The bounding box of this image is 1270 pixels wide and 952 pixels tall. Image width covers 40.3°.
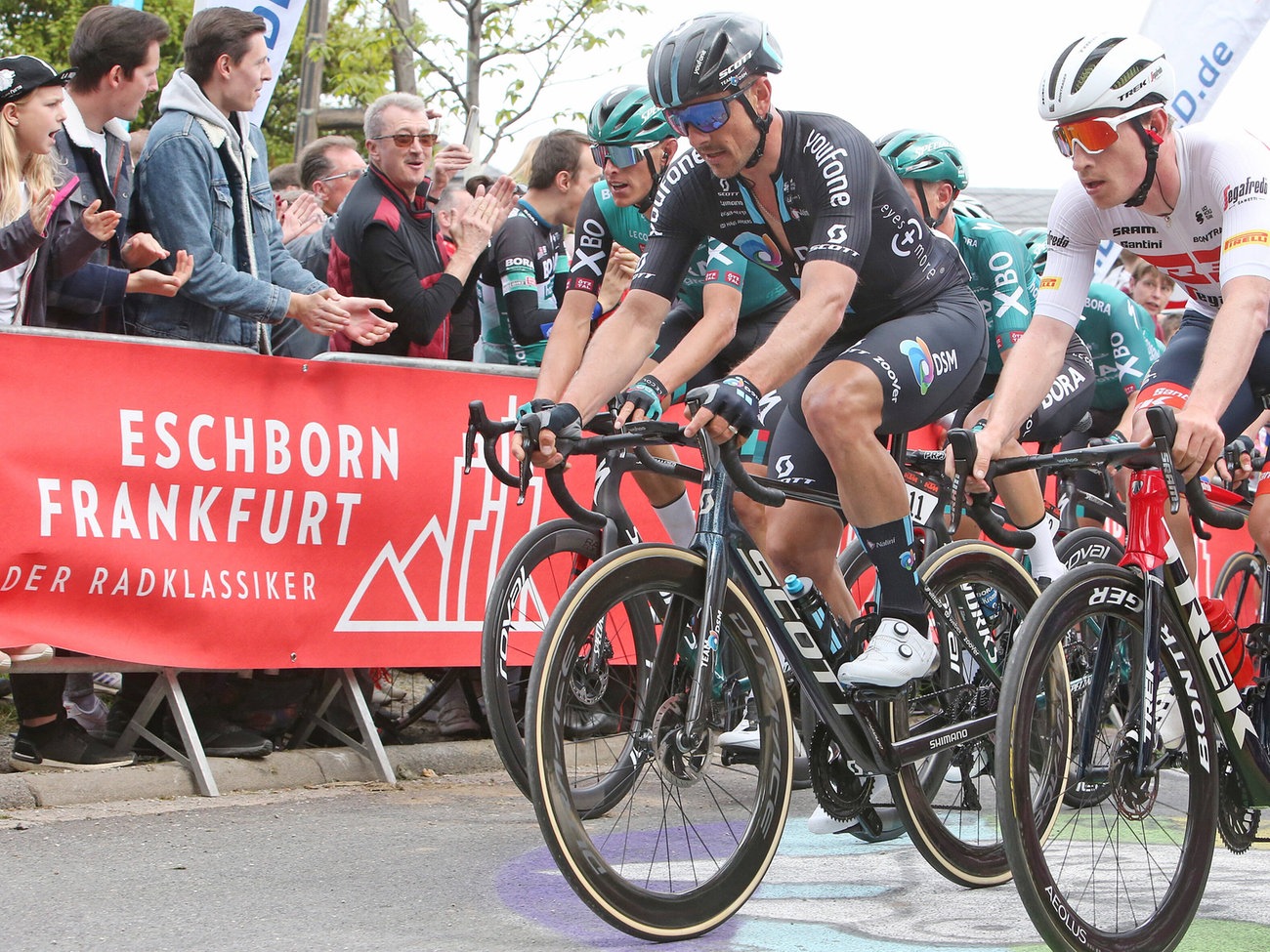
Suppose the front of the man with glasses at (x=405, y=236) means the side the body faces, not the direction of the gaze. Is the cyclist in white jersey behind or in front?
in front

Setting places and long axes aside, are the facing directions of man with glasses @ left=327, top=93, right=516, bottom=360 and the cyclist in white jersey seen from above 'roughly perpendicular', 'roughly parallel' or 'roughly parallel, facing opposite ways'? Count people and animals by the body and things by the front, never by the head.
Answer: roughly perpendicular

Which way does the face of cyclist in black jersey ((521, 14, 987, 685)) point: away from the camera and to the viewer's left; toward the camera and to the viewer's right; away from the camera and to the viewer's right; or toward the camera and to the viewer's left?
toward the camera and to the viewer's left

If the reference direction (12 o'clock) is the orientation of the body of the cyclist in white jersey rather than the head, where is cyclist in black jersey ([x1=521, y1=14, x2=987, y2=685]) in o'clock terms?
The cyclist in black jersey is roughly at 1 o'clock from the cyclist in white jersey.

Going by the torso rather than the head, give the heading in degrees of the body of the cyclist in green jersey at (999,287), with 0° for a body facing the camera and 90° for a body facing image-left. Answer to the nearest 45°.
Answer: approximately 45°

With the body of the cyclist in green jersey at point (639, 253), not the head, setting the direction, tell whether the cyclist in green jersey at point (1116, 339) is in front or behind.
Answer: behind

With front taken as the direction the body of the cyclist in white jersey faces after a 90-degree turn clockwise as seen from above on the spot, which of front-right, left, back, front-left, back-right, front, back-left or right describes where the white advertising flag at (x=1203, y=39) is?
front-right

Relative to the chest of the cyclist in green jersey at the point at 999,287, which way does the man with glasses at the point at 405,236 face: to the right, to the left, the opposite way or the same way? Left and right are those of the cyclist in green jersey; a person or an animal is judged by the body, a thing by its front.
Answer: to the left
